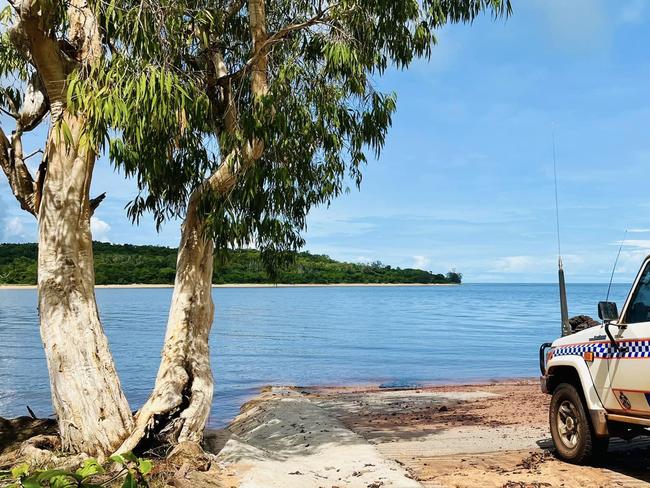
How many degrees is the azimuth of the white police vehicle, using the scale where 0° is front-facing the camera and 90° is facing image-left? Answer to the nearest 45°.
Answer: approximately 135°

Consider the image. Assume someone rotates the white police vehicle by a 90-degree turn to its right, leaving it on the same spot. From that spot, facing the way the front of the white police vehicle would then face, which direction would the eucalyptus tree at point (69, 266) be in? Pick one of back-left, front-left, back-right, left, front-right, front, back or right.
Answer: back-left
